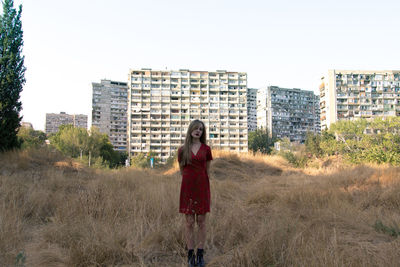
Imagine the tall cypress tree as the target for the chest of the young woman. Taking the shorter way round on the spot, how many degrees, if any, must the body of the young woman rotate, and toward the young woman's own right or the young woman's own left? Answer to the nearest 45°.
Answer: approximately 135° to the young woman's own right

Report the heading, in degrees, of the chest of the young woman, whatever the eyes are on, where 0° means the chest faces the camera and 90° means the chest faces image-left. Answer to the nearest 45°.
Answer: approximately 0°
